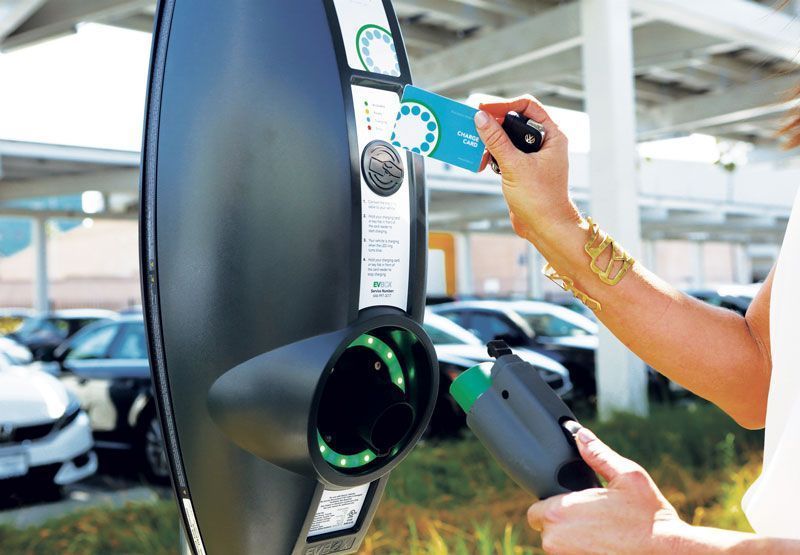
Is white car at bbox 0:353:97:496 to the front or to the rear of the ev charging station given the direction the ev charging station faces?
to the rear

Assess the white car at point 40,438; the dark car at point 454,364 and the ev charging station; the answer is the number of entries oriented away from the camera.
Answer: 0

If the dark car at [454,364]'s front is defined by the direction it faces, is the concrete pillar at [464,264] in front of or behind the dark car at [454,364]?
behind

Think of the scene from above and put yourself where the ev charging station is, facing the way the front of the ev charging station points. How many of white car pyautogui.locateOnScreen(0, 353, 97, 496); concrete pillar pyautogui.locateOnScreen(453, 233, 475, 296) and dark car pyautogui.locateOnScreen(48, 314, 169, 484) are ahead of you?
0

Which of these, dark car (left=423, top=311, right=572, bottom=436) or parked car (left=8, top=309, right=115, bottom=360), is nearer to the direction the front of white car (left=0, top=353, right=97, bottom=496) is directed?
the dark car

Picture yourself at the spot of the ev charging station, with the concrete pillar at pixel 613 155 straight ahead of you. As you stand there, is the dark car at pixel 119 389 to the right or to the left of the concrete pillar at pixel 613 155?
left

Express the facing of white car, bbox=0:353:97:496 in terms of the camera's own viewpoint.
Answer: facing the viewer and to the right of the viewer

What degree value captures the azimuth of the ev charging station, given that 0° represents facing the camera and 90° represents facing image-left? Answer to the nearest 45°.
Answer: approximately 315°

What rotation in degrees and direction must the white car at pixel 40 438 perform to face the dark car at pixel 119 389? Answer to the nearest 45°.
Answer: approximately 90° to its left

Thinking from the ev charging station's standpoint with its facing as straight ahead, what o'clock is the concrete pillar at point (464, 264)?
The concrete pillar is roughly at 8 o'clock from the ev charging station.

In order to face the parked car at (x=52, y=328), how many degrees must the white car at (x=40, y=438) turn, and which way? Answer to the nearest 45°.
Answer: approximately 135° to its left

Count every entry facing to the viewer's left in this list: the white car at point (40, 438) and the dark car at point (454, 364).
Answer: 0

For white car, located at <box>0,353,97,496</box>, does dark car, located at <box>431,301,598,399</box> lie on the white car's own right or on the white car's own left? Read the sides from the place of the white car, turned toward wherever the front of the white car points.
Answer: on the white car's own left

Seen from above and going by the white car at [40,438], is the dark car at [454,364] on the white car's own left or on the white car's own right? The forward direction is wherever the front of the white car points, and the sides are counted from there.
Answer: on the white car's own left

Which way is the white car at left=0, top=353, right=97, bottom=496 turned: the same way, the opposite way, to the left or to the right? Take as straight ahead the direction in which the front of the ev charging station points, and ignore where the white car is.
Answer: the same way

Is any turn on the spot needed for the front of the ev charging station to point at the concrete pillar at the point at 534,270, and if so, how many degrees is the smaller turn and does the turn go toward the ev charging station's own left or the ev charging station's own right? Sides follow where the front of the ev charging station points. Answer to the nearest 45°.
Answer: approximately 135° to the ev charging station's own left
